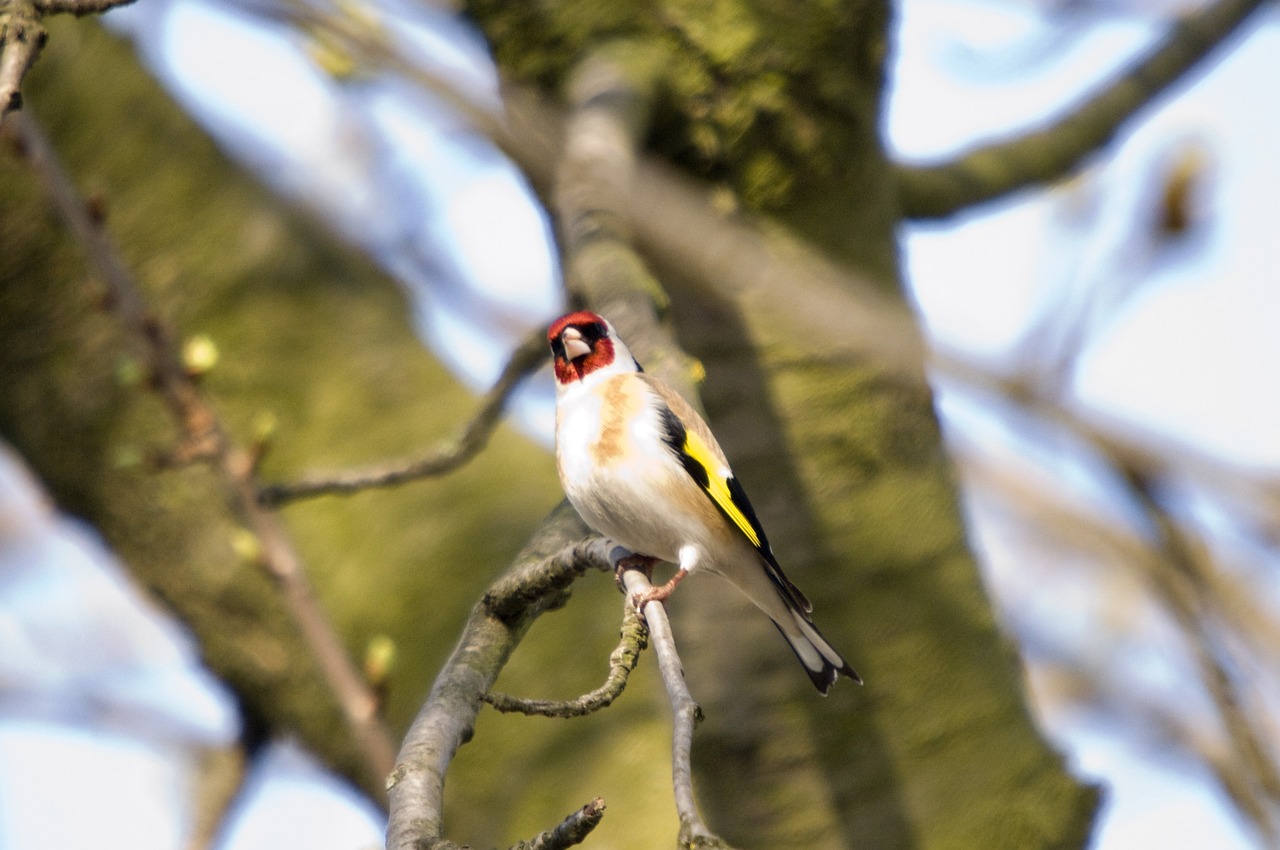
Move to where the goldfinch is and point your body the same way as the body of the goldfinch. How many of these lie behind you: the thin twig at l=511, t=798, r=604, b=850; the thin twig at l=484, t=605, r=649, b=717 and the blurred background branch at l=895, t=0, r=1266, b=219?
1

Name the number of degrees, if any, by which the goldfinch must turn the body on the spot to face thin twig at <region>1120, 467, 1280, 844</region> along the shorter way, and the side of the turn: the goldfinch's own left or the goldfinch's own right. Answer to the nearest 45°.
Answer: approximately 90° to the goldfinch's own left

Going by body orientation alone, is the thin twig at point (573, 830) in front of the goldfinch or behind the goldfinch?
in front

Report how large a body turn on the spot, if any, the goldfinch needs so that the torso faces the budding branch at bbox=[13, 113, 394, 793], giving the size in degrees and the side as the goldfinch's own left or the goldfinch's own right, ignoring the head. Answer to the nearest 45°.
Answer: approximately 45° to the goldfinch's own right

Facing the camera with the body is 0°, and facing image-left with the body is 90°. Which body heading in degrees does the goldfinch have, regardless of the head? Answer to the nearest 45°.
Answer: approximately 45°
